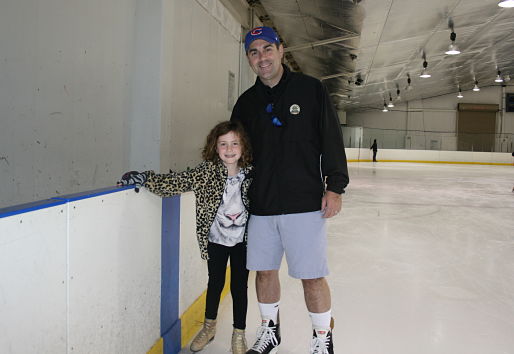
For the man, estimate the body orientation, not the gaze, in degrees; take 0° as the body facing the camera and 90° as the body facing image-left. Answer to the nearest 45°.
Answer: approximately 0°

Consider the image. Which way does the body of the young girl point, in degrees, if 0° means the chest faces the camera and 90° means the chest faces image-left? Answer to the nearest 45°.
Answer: approximately 0°

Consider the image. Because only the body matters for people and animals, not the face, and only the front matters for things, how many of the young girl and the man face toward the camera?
2
